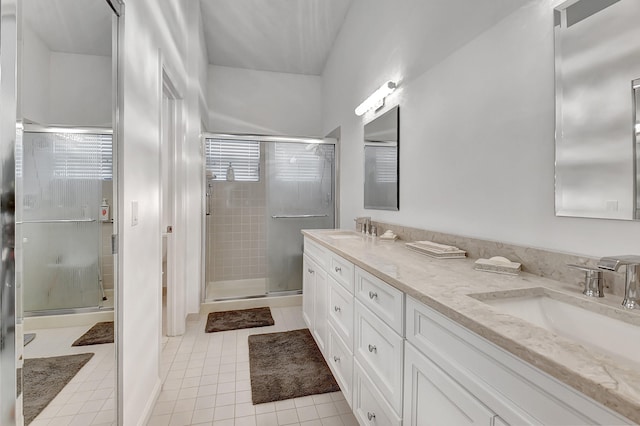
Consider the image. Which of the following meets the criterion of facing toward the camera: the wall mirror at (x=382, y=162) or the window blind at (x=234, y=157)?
the window blind

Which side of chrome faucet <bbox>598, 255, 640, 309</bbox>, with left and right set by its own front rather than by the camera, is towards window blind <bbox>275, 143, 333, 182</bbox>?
right

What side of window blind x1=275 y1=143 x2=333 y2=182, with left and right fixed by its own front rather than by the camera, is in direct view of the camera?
front

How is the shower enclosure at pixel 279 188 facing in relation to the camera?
toward the camera

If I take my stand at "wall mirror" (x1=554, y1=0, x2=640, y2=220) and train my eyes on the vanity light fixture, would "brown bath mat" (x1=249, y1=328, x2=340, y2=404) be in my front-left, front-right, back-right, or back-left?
front-left

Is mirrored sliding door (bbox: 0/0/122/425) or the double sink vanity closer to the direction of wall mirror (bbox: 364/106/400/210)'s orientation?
the mirrored sliding door

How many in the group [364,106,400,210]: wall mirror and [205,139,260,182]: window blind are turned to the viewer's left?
1

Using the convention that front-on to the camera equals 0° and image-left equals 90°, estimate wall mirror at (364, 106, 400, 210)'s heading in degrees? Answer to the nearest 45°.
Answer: approximately 90°

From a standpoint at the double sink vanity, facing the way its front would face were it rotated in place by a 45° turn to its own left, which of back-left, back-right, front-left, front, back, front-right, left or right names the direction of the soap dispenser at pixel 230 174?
back-right

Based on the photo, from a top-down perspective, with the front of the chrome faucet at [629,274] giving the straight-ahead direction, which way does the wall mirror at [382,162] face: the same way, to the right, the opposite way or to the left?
the same way

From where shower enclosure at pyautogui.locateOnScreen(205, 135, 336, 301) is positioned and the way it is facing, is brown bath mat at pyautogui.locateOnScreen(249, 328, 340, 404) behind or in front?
in front

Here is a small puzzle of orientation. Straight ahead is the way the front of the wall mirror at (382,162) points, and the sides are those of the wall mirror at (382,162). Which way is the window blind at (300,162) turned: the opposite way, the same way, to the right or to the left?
to the left

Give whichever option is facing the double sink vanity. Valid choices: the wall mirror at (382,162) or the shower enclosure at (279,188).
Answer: the shower enclosure

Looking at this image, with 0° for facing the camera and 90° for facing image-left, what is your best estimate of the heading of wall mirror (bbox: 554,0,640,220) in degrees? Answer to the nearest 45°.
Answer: approximately 45°
